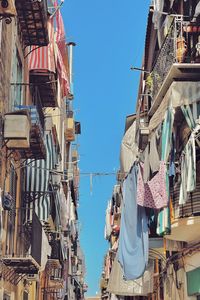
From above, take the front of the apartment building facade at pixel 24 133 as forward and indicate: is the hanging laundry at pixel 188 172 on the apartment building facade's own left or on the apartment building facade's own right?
on the apartment building facade's own right

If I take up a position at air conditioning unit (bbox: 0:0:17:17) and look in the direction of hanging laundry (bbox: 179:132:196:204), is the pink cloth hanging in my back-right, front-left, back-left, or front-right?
front-left

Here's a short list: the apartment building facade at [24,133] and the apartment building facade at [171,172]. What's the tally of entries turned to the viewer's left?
1

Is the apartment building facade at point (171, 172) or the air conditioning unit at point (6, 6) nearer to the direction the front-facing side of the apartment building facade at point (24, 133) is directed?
the apartment building facade

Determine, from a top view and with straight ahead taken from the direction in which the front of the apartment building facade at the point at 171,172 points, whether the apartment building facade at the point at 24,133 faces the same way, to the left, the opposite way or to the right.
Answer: the opposite way

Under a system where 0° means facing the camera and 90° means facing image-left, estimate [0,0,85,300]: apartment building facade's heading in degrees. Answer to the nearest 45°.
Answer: approximately 270°

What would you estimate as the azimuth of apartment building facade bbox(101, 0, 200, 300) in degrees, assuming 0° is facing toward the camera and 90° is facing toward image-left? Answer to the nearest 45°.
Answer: approximately 90°

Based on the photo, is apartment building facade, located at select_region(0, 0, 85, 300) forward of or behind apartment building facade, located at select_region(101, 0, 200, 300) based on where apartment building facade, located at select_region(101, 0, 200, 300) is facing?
forward
